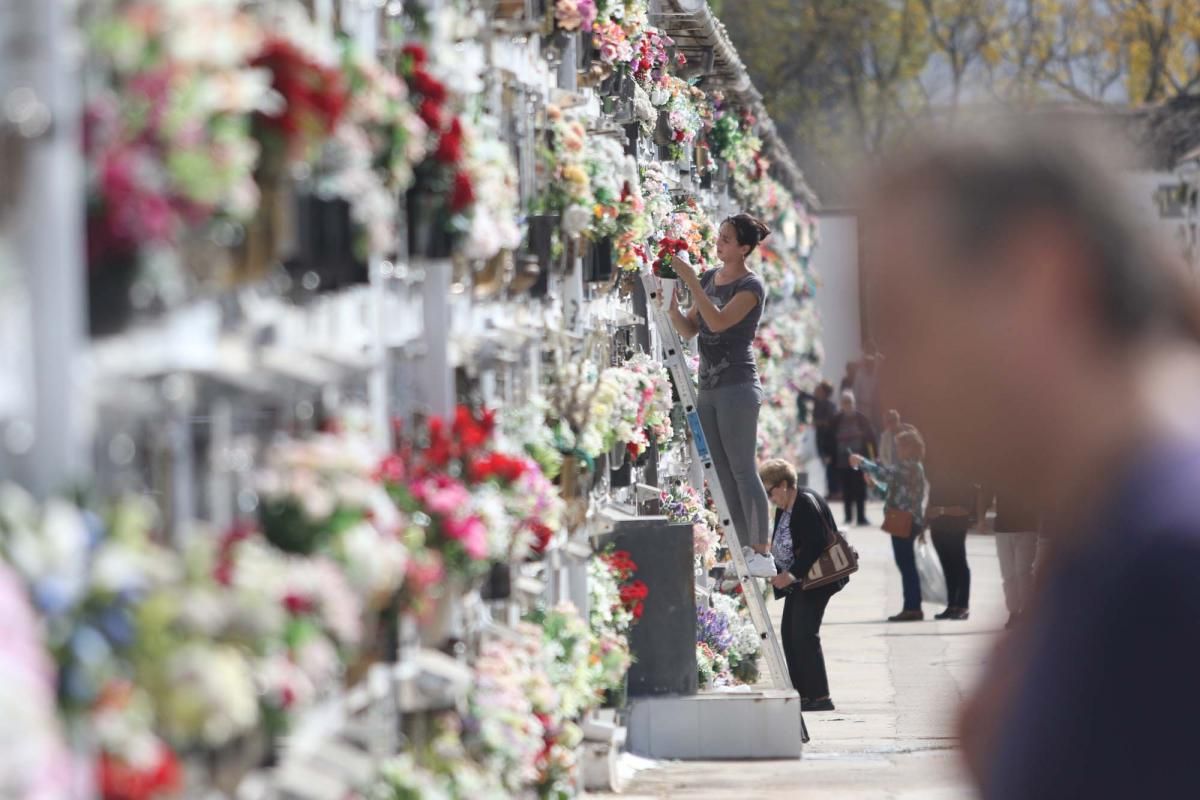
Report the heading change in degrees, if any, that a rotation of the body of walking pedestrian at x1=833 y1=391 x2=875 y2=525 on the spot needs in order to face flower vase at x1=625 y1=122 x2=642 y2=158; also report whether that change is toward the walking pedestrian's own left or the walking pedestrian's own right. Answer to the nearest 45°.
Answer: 0° — they already face it

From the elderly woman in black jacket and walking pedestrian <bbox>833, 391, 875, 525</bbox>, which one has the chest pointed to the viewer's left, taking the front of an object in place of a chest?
the elderly woman in black jacket

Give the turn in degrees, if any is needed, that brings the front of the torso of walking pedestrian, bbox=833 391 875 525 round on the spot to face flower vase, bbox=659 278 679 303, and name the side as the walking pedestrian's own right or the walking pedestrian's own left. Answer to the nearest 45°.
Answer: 0° — they already face it

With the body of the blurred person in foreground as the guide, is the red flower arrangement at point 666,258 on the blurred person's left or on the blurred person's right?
on the blurred person's right

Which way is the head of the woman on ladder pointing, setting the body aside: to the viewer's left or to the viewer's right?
to the viewer's left

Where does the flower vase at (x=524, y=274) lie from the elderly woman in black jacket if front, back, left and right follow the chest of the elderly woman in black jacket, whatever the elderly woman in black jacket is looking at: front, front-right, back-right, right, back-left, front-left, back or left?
left

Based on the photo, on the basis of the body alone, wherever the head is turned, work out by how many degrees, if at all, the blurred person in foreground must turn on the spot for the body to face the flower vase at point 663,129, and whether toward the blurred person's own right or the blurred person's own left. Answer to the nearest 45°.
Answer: approximately 90° to the blurred person's own right

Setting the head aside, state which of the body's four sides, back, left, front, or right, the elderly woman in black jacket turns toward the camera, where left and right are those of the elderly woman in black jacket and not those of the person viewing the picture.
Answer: left

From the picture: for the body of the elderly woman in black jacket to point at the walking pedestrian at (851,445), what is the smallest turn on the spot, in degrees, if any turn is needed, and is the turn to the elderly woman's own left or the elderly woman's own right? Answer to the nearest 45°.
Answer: approximately 90° to the elderly woman's own right

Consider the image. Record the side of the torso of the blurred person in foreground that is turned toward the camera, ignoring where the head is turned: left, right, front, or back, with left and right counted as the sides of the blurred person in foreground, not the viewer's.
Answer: left
